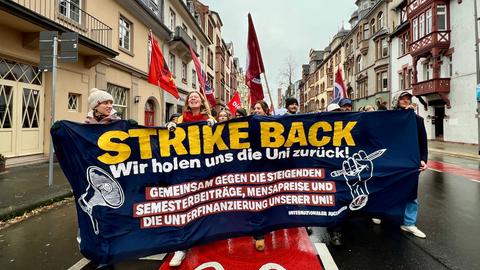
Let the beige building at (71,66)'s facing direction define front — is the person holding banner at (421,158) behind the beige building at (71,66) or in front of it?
in front

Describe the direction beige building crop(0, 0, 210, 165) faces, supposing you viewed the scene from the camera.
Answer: facing the viewer and to the right of the viewer

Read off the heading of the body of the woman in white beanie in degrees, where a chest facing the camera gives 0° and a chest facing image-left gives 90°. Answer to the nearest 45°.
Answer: approximately 315°

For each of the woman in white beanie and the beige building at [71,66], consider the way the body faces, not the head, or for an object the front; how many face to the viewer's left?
0

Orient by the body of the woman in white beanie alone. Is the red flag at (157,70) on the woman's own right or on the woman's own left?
on the woman's own left

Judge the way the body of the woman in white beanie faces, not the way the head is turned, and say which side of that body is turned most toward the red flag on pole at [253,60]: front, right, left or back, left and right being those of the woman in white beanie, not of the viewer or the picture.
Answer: left

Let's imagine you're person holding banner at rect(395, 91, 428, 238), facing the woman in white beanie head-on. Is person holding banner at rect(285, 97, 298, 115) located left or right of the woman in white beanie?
right

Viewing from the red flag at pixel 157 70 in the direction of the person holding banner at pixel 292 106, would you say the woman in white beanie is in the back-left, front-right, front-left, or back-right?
front-right

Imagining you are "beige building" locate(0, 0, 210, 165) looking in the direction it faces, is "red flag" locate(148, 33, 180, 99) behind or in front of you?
in front
